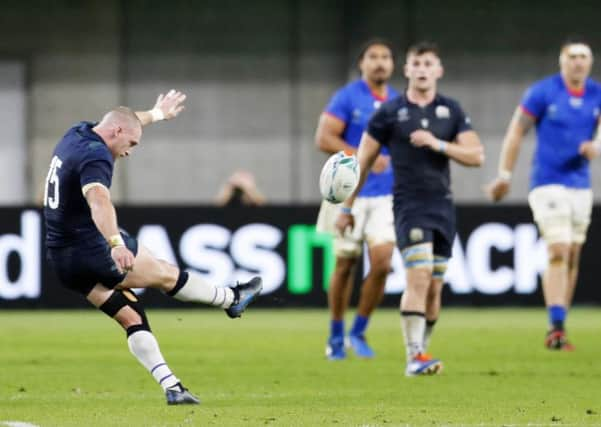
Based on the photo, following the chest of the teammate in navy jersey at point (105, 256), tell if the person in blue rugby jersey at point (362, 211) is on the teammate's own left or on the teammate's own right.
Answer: on the teammate's own left

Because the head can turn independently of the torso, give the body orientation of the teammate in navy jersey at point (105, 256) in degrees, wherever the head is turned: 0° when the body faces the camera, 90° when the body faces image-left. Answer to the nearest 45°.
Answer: approximately 270°

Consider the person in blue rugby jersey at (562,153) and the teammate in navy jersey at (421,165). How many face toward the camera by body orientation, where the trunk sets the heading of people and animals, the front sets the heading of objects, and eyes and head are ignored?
2

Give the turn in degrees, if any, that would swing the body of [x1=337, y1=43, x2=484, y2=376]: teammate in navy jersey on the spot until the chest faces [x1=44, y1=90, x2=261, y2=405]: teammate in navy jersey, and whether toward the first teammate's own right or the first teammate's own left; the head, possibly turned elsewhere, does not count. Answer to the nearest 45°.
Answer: approximately 45° to the first teammate's own right

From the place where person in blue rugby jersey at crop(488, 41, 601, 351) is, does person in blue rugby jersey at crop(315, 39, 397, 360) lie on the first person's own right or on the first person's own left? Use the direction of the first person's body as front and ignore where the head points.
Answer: on the first person's own right

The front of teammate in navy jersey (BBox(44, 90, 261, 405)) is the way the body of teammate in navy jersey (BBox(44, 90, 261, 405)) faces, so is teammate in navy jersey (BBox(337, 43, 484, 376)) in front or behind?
in front

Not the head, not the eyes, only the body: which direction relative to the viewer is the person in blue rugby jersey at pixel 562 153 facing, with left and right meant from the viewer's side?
facing the viewer

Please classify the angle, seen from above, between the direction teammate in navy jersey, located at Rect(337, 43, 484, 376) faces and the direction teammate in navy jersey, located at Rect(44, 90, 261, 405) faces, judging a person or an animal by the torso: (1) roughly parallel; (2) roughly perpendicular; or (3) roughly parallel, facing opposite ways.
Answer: roughly perpendicular

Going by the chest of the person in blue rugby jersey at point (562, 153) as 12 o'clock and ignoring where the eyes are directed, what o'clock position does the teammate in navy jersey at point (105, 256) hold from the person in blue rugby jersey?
The teammate in navy jersey is roughly at 1 o'clock from the person in blue rugby jersey.
